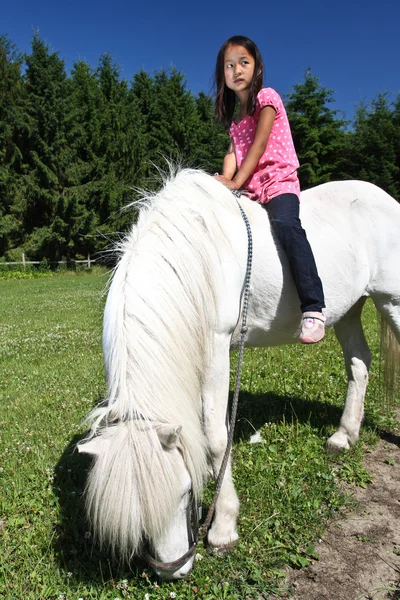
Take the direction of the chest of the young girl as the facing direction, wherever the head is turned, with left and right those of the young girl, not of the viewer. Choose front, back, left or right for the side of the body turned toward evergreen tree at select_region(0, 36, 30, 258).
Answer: right

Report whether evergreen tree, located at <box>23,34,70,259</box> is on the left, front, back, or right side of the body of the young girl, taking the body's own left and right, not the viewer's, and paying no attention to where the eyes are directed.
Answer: right

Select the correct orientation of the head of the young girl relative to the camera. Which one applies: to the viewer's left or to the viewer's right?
to the viewer's left

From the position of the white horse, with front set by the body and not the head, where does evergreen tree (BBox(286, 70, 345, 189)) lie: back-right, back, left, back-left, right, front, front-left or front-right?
back-right

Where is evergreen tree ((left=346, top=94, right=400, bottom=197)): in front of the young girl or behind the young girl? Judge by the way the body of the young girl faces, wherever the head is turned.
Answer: behind

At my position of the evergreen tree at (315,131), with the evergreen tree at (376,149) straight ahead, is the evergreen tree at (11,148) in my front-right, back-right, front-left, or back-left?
back-right

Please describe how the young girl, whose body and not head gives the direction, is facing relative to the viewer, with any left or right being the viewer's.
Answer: facing the viewer and to the left of the viewer

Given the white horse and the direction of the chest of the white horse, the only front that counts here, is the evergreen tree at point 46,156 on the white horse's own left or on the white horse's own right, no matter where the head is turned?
on the white horse's own right

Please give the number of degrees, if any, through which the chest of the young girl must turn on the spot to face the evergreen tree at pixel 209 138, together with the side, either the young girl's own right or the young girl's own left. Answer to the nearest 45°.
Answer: approximately 135° to the young girl's own right

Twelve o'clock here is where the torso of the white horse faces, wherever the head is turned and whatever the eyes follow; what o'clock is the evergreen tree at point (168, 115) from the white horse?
The evergreen tree is roughly at 4 o'clock from the white horse.

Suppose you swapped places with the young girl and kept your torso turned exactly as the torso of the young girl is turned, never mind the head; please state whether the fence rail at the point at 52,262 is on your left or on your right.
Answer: on your right

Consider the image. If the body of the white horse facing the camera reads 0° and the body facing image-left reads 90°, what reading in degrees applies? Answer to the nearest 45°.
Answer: approximately 45°

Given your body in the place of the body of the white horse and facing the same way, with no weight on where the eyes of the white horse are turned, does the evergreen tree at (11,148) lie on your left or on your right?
on your right

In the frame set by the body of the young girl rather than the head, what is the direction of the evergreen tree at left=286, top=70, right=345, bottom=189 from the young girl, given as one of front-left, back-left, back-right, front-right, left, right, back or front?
back-right
